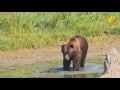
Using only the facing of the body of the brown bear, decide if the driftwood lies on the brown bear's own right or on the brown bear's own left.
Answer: on the brown bear's own left

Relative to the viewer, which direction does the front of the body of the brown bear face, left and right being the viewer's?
facing the viewer and to the left of the viewer
